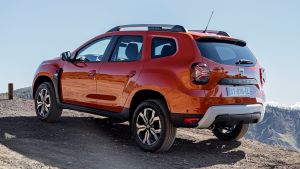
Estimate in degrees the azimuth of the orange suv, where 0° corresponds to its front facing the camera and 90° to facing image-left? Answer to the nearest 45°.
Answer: approximately 135°
